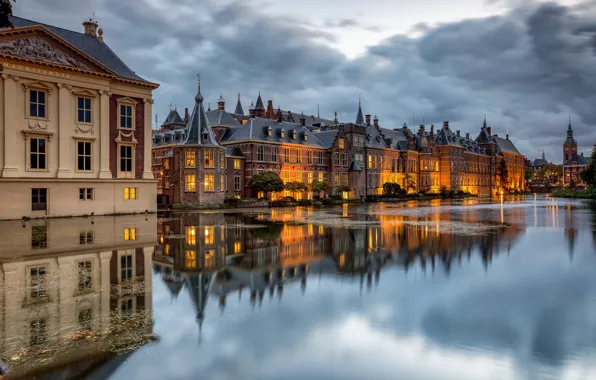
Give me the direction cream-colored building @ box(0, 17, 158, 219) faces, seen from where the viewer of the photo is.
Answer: facing the viewer and to the right of the viewer
